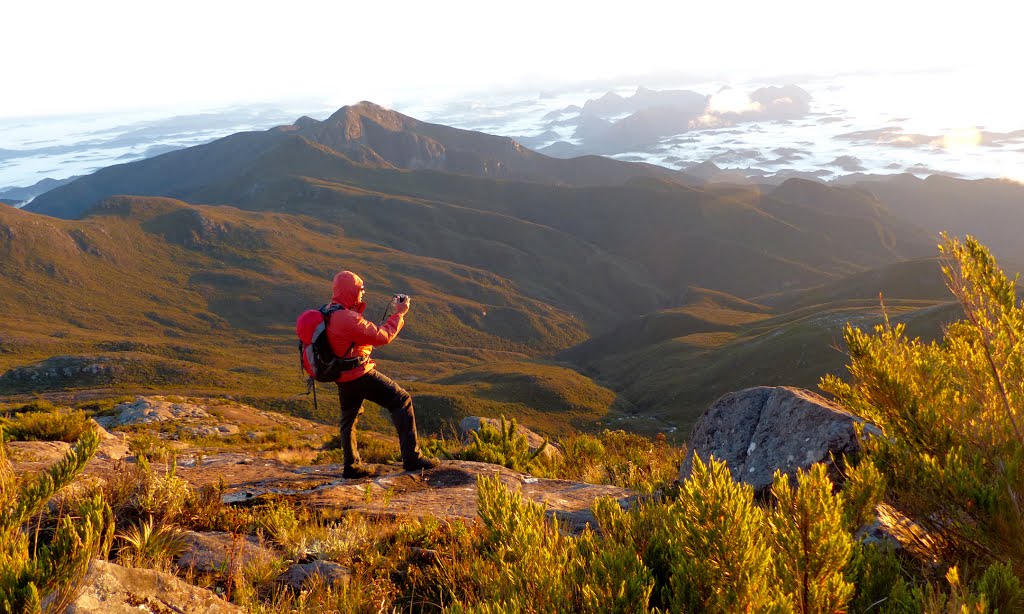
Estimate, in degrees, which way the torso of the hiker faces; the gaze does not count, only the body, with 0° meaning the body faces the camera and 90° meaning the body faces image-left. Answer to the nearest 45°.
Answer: approximately 270°

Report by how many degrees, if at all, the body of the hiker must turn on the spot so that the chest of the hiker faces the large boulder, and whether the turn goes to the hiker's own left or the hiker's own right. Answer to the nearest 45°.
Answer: approximately 45° to the hiker's own right

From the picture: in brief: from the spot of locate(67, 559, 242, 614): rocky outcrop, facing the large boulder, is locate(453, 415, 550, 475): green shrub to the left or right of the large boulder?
left

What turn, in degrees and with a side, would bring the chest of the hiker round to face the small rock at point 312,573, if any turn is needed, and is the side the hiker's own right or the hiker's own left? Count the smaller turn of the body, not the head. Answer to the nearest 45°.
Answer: approximately 90° to the hiker's own right

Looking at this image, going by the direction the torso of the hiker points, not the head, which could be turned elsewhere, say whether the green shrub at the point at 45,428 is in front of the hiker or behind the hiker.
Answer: behind

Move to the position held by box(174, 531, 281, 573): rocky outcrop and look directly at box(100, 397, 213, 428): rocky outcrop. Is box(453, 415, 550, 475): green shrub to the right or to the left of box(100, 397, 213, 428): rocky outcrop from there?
right

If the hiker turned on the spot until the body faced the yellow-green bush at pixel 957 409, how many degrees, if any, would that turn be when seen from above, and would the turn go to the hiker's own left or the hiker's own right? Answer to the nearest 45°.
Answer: approximately 45° to the hiker's own right
